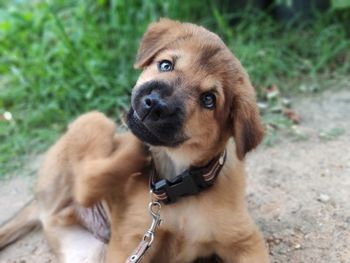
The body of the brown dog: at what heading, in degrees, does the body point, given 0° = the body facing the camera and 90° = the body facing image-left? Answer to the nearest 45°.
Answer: approximately 0°
